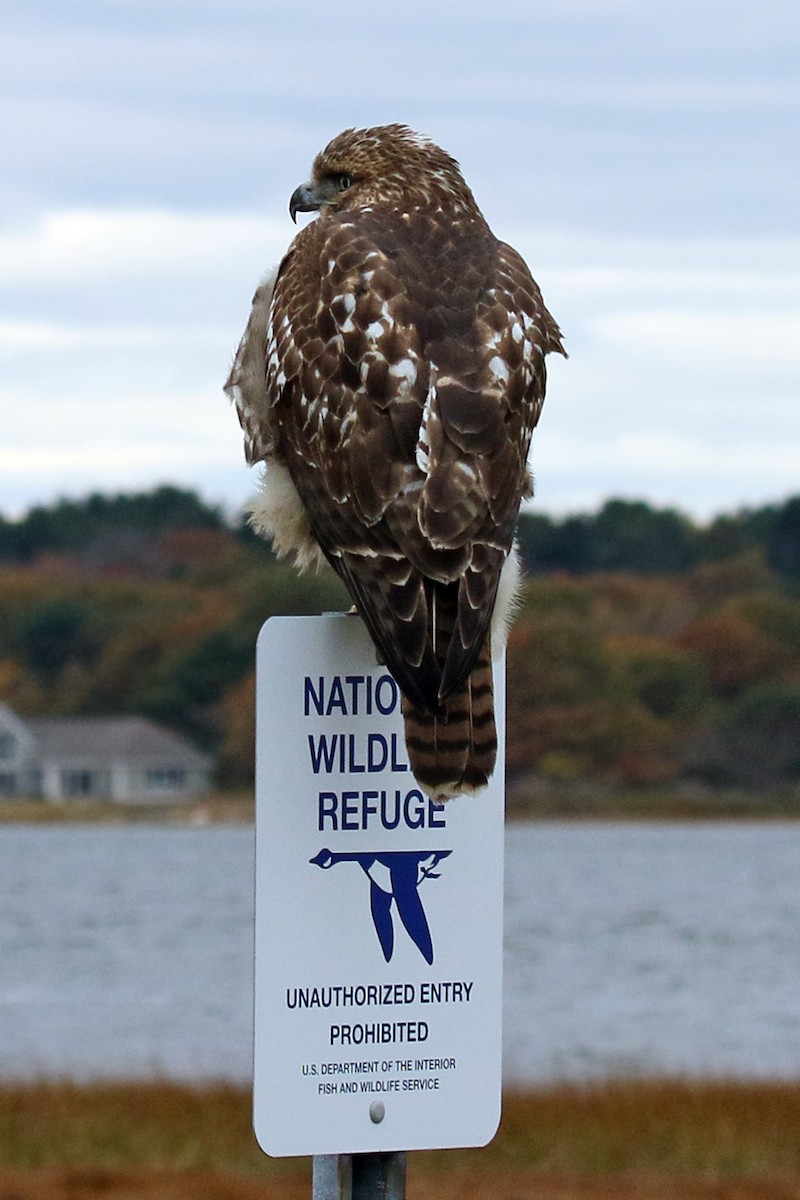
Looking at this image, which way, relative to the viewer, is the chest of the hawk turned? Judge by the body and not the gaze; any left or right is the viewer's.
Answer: facing away from the viewer and to the left of the viewer
